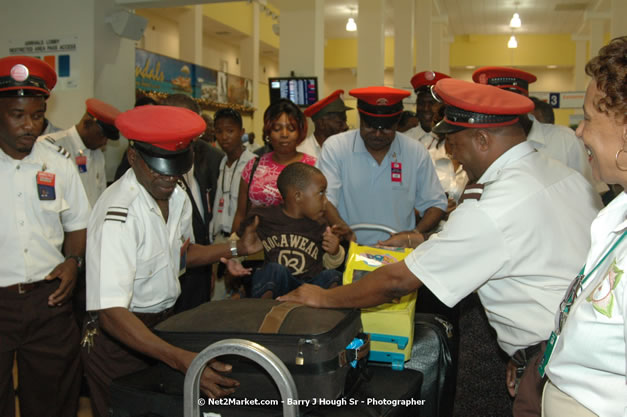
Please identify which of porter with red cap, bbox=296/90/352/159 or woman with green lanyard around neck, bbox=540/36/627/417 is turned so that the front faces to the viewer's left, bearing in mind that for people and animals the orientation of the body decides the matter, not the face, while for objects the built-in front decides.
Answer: the woman with green lanyard around neck

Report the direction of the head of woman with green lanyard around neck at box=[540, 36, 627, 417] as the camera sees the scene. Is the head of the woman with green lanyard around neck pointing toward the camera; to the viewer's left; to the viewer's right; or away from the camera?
to the viewer's left

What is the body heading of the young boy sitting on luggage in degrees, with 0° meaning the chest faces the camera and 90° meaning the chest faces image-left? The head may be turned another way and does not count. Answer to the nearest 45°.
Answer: approximately 0°

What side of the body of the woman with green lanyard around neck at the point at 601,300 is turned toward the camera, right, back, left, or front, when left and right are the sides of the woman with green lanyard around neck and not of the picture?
left

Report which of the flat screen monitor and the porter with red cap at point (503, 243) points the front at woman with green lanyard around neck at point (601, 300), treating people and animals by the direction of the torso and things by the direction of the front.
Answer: the flat screen monitor

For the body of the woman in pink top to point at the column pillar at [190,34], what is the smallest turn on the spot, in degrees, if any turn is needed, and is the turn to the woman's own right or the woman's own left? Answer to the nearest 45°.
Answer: approximately 180°

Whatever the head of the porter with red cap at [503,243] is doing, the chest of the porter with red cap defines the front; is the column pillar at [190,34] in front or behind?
in front

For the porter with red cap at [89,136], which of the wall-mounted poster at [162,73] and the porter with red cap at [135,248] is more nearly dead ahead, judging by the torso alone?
the porter with red cap
